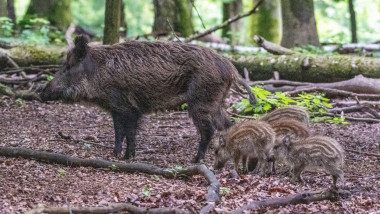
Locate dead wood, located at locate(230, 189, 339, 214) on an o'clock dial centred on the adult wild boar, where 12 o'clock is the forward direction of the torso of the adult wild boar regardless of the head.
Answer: The dead wood is roughly at 8 o'clock from the adult wild boar.

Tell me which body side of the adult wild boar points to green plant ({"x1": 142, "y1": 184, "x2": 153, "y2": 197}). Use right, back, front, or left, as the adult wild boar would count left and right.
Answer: left

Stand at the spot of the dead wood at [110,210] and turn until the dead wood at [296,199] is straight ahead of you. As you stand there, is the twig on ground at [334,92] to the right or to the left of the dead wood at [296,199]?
left

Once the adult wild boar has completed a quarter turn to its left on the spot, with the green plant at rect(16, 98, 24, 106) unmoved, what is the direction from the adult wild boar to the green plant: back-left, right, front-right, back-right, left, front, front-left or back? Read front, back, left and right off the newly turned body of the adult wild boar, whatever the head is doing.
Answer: back-right

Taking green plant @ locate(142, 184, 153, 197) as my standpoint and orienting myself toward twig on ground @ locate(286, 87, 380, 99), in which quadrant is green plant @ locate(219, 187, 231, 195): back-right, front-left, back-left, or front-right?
front-right

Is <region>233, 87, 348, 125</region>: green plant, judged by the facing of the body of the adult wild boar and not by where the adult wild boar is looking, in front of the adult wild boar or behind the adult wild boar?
behind

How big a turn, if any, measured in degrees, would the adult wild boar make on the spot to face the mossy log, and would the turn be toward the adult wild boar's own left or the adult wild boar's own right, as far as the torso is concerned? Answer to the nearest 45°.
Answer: approximately 135° to the adult wild boar's own right

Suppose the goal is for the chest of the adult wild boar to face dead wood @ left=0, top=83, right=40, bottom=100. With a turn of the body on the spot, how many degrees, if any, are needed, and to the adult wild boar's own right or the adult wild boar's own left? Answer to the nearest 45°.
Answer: approximately 45° to the adult wild boar's own right

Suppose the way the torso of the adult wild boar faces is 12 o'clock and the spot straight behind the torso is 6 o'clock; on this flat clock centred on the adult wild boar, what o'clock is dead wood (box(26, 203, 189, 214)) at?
The dead wood is roughly at 9 o'clock from the adult wild boar.

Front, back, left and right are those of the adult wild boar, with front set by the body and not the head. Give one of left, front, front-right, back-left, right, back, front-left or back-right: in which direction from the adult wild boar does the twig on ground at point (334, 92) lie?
back-right

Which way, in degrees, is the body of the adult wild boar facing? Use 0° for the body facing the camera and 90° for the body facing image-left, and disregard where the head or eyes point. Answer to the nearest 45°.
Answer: approximately 90°

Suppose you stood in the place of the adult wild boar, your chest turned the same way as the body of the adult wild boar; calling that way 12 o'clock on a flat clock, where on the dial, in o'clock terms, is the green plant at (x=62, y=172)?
The green plant is roughly at 10 o'clock from the adult wild boar.
